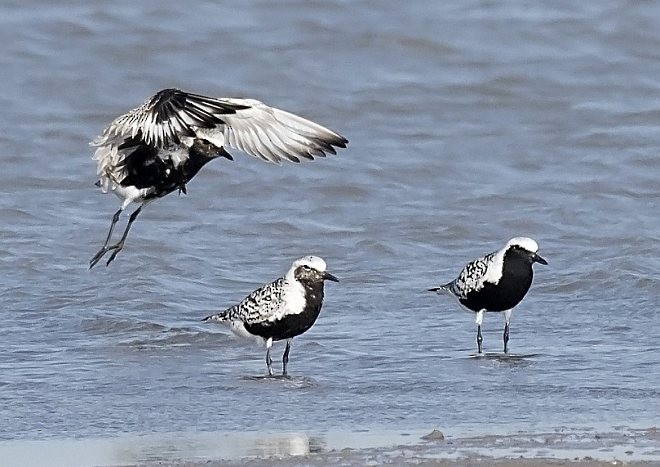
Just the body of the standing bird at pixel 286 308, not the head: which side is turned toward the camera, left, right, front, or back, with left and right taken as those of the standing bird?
right
